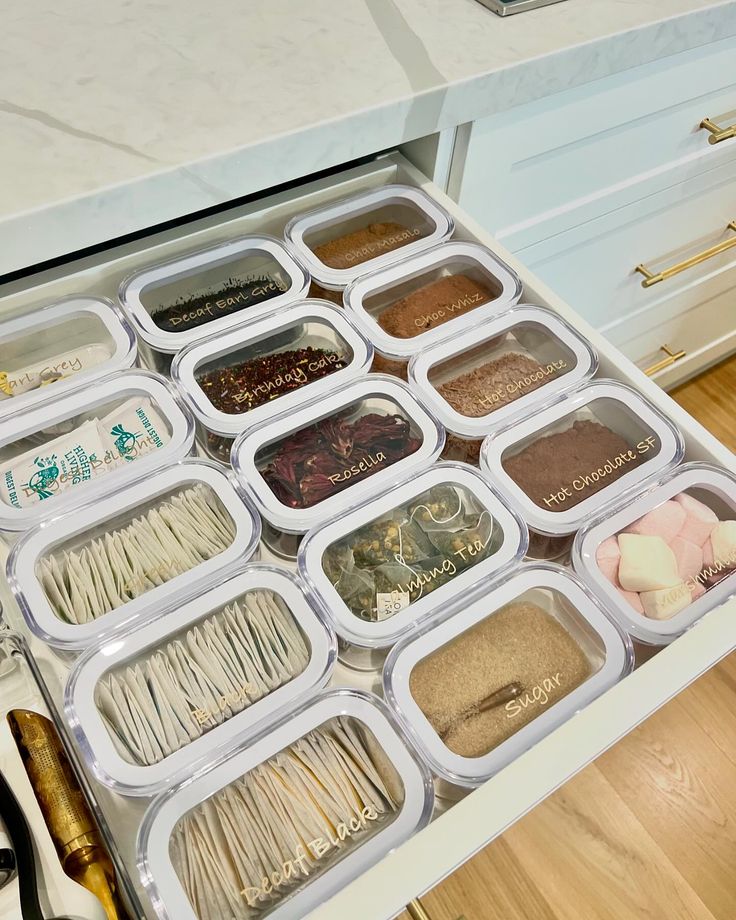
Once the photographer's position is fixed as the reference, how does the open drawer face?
facing the viewer and to the right of the viewer
